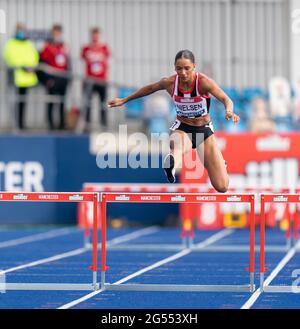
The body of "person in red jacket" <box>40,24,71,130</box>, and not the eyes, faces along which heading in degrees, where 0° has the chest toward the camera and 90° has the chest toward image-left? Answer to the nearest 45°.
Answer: approximately 0°

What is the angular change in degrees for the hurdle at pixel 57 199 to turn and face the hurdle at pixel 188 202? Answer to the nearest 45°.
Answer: approximately 90° to its left

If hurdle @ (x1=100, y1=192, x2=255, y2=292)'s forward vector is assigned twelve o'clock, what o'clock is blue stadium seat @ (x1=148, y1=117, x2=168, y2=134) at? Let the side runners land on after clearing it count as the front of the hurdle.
The blue stadium seat is roughly at 6 o'clock from the hurdle.

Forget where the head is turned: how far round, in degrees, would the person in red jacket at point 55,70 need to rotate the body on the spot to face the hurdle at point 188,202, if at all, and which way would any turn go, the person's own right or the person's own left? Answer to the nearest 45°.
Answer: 0° — they already face it

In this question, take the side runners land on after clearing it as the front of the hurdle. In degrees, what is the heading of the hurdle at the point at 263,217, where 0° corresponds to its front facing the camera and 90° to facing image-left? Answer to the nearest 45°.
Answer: approximately 0°

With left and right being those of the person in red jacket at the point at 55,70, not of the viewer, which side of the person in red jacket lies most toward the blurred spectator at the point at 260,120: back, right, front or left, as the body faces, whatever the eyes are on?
left

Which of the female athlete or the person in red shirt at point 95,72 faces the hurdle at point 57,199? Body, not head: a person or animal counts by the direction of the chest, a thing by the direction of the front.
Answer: the person in red shirt

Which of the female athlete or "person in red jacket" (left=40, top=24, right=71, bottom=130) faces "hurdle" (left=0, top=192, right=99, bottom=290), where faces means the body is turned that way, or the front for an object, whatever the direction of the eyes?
the person in red jacket

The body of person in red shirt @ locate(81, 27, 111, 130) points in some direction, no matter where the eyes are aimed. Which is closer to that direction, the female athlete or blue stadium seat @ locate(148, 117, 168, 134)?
the female athlete
